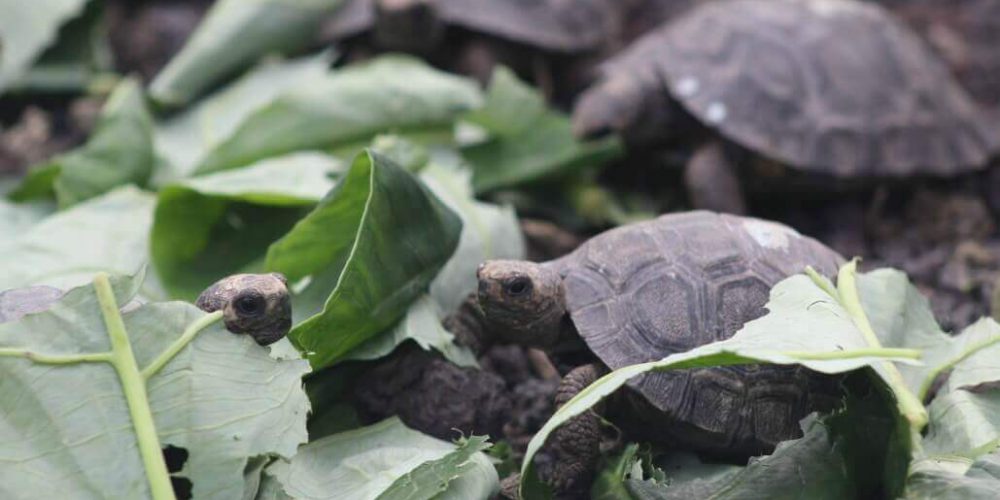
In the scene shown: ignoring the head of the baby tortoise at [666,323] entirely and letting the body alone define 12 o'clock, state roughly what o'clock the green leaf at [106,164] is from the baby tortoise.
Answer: The green leaf is roughly at 1 o'clock from the baby tortoise.

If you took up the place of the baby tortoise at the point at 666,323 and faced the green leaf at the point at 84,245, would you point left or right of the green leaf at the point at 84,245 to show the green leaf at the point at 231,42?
right

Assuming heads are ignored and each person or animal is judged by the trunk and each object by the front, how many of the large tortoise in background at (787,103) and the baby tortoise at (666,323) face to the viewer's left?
2

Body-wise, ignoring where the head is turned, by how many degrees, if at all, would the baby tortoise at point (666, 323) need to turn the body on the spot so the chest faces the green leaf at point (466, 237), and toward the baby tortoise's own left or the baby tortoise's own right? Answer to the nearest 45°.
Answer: approximately 45° to the baby tortoise's own right

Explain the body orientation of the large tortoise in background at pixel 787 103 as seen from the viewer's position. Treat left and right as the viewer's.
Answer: facing to the left of the viewer

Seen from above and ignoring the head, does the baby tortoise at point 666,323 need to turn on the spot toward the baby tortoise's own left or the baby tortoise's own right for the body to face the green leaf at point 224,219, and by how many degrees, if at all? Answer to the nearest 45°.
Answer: approximately 45° to the baby tortoise's own right

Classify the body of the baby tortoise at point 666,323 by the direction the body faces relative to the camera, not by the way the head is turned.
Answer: to the viewer's left
